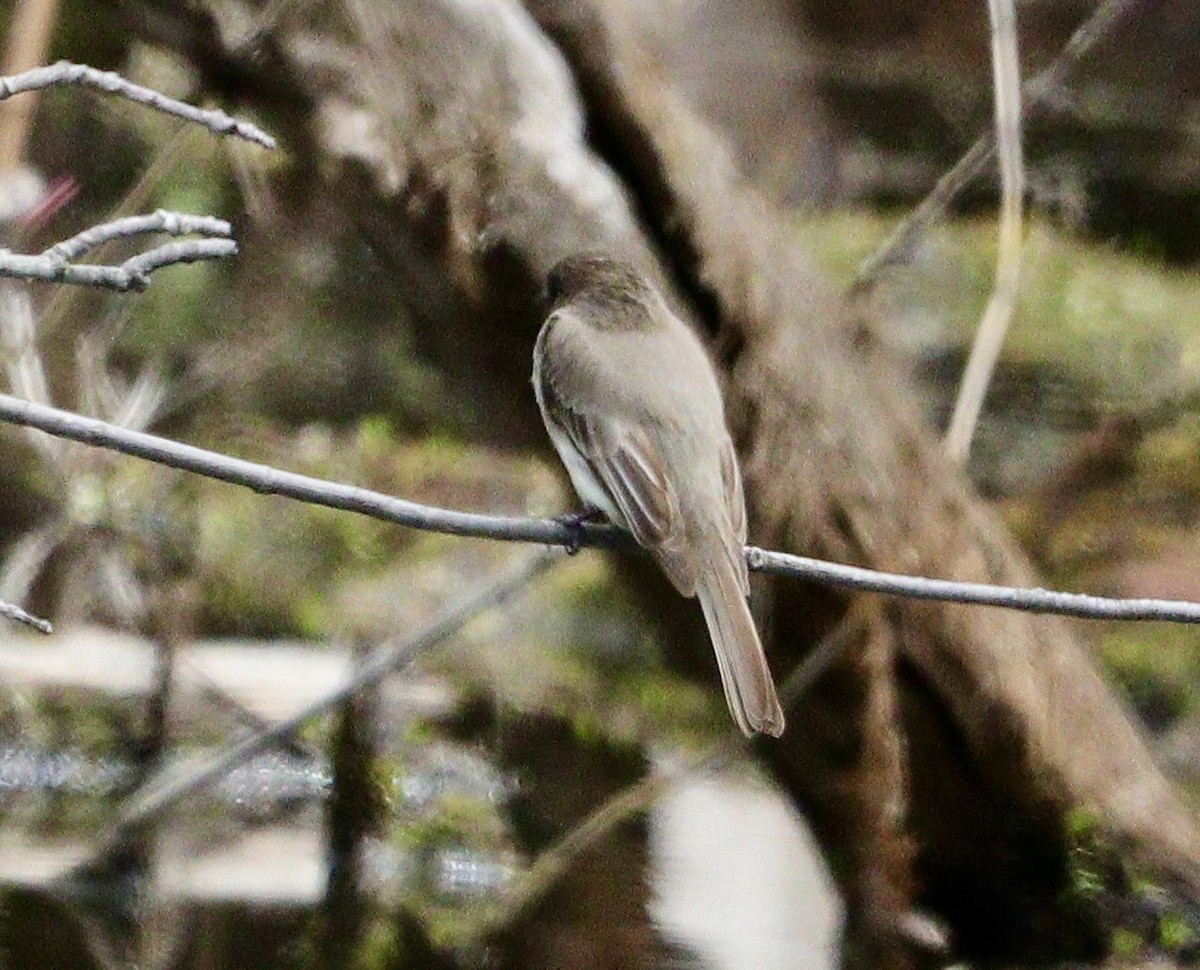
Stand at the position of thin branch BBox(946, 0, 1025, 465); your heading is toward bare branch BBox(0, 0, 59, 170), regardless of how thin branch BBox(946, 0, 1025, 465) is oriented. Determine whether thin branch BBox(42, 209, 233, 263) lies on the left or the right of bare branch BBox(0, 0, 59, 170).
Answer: left

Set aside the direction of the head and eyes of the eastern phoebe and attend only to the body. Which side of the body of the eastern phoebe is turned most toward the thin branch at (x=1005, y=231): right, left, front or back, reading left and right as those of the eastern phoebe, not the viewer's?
right

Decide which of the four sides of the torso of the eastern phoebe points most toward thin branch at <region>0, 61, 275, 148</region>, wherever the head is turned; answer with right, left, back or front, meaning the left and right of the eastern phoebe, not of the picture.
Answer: left

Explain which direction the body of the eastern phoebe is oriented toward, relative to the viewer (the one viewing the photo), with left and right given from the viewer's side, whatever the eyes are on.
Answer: facing away from the viewer and to the left of the viewer

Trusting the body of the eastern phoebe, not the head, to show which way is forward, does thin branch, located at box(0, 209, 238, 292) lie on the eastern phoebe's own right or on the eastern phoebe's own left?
on the eastern phoebe's own left

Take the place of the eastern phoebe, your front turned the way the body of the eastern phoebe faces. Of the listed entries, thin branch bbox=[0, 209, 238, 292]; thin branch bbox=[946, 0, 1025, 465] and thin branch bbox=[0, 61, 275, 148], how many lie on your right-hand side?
1

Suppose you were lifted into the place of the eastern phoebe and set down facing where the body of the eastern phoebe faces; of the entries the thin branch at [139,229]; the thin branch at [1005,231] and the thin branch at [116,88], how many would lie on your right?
1

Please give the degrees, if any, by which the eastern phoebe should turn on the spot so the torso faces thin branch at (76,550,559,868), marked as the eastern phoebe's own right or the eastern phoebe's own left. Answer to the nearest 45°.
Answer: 0° — it already faces it

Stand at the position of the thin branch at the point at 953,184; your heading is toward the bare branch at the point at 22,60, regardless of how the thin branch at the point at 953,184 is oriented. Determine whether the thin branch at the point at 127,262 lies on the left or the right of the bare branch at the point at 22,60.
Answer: left
